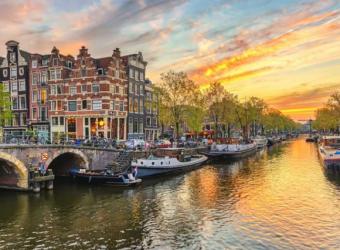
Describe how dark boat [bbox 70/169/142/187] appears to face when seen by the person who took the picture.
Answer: facing to the left of the viewer
